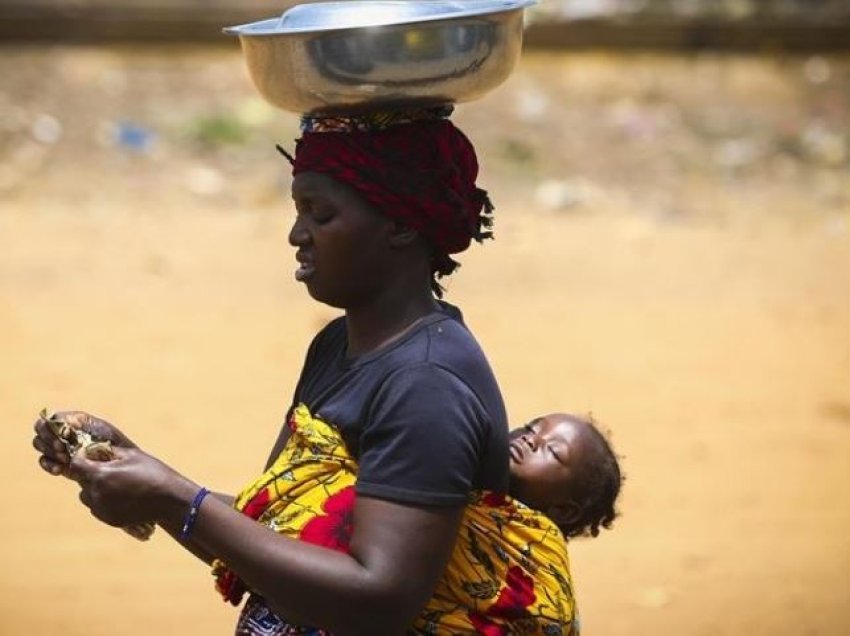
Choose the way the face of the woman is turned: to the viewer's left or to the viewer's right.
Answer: to the viewer's left

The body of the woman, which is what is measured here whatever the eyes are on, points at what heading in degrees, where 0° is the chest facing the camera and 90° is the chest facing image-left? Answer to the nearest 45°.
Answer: approximately 90°
